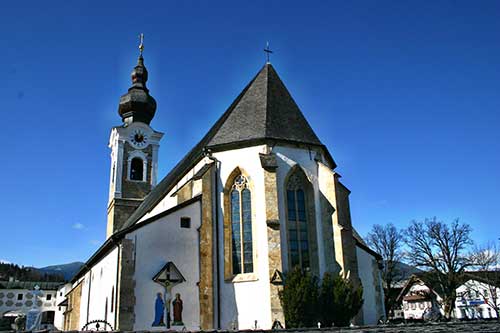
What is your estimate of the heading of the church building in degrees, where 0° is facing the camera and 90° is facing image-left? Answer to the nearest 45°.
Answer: approximately 135°

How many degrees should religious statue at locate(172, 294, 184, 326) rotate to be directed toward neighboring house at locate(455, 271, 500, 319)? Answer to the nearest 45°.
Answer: approximately 135° to its left

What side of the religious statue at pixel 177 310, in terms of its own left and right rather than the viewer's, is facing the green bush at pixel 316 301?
left

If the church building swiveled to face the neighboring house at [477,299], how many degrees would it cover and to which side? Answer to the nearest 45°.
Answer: approximately 90° to its right

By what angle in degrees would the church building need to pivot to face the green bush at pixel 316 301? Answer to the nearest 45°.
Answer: approximately 180°

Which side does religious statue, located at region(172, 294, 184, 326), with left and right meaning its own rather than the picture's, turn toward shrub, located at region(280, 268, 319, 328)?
left

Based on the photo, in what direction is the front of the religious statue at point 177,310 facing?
toward the camera

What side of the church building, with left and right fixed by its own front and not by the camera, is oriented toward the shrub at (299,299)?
back

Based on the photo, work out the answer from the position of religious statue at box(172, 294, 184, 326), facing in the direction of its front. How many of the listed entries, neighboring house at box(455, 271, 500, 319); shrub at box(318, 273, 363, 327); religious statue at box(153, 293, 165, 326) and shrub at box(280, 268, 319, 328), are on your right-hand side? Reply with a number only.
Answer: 1

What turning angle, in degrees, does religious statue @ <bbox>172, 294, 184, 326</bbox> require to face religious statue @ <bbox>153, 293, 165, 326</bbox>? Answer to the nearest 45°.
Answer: approximately 90° to its right

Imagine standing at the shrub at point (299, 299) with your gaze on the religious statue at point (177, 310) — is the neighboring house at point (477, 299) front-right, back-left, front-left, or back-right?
back-right
